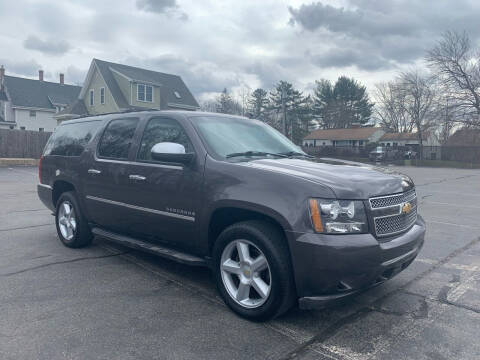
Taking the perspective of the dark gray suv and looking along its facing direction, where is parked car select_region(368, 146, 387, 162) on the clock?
The parked car is roughly at 8 o'clock from the dark gray suv.

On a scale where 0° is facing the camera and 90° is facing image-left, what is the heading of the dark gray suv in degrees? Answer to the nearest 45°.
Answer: approximately 315°

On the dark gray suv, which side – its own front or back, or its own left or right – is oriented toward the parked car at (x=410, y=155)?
left

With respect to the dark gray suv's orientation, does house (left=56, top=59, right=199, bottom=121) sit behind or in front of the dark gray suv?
behind

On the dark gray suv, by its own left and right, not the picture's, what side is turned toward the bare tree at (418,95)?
left

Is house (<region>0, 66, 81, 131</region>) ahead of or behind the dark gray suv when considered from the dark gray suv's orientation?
behind

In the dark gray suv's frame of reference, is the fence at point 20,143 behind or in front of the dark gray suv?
behind

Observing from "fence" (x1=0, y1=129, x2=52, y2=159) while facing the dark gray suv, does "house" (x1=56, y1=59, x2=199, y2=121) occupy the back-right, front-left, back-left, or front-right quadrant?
back-left
